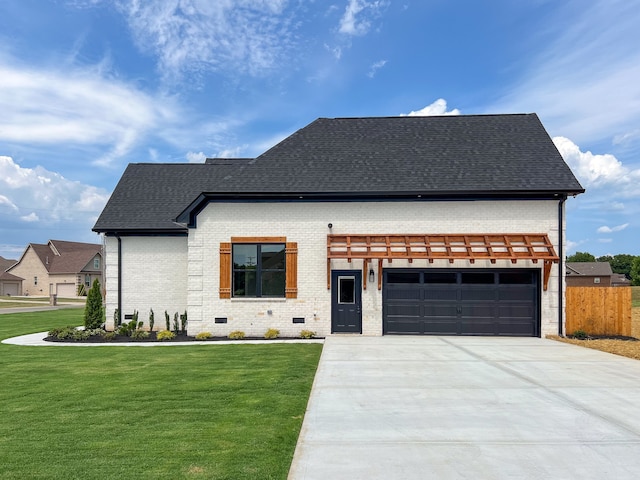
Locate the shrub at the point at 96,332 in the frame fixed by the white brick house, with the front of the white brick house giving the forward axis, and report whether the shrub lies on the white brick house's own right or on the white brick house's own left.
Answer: on the white brick house's own right

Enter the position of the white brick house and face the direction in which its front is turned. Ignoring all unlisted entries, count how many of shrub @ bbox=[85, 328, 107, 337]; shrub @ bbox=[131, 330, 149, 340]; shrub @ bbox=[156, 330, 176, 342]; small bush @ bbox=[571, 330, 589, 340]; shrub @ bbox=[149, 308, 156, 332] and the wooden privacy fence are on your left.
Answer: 2

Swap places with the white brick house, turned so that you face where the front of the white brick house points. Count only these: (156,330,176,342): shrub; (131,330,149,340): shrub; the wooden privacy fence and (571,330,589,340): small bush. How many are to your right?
2

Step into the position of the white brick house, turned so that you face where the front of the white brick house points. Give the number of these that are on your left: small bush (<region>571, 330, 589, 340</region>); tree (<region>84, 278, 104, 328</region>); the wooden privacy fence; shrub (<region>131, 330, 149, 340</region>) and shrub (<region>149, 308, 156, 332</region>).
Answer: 2

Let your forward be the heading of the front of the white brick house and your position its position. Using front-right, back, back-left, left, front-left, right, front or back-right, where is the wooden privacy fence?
left

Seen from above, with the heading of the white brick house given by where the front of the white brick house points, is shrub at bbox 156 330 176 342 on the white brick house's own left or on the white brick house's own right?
on the white brick house's own right

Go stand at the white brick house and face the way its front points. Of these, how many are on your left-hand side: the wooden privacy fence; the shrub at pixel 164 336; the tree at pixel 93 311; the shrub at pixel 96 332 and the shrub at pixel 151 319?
1

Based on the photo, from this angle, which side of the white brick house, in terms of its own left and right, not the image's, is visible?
front

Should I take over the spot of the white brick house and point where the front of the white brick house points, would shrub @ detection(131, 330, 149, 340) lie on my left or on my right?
on my right

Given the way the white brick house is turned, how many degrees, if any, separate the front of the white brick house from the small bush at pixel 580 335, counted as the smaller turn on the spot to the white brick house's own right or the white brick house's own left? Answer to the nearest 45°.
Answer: approximately 90° to the white brick house's own left

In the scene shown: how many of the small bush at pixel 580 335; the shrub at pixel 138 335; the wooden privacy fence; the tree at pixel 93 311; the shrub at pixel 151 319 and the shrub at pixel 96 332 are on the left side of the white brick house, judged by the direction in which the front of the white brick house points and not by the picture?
2
